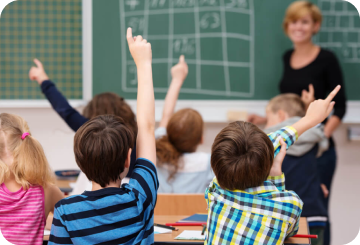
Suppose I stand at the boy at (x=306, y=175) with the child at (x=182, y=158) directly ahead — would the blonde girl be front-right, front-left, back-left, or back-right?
front-left

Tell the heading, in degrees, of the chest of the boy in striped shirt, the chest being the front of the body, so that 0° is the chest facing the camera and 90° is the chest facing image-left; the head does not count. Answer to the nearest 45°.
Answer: approximately 180°

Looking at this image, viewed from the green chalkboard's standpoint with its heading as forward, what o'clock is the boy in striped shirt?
The boy in striped shirt is roughly at 12 o'clock from the green chalkboard.

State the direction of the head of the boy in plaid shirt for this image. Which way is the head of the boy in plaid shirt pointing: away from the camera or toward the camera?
away from the camera

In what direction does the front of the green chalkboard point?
toward the camera

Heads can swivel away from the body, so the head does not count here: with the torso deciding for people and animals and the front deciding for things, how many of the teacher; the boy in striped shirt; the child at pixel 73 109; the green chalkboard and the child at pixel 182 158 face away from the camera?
3

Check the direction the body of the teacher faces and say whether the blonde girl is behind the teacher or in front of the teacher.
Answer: in front

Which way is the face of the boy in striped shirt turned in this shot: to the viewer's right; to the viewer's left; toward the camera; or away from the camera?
away from the camera

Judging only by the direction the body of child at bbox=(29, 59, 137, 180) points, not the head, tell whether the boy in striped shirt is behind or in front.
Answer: behind

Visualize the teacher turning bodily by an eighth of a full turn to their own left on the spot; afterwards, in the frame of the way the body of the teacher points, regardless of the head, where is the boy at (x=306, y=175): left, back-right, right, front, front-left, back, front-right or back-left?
front

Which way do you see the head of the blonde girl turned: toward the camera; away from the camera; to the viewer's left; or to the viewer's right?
away from the camera

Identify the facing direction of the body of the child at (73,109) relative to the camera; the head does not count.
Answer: away from the camera

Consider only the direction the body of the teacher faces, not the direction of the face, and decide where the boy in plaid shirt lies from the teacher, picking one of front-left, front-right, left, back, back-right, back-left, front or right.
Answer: front-left

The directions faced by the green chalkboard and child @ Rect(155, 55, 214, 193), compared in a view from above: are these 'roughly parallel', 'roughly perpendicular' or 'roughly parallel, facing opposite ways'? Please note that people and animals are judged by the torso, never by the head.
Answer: roughly parallel, facing opposite ways

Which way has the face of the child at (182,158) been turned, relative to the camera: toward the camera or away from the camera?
away from the camera

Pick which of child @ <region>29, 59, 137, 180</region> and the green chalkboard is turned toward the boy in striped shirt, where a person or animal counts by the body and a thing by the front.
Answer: the green chalkboard
